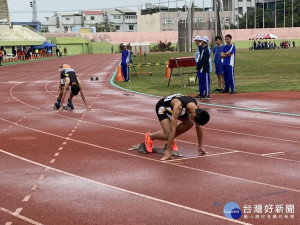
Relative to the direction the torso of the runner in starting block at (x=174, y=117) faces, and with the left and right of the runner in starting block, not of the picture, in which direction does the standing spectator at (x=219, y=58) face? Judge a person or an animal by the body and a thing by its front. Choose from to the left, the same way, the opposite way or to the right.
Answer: to the right

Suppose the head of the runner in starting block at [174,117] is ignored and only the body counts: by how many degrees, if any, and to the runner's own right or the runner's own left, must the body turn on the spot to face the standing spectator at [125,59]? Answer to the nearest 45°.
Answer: approximately 135° to the runner's own left

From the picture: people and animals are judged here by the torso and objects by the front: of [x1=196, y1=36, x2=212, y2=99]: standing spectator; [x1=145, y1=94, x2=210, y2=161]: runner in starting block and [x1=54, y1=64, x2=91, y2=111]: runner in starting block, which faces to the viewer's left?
the standing spectator

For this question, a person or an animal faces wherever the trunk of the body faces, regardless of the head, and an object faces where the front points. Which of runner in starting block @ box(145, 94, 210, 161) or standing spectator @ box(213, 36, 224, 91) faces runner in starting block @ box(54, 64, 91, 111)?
the standing spectator

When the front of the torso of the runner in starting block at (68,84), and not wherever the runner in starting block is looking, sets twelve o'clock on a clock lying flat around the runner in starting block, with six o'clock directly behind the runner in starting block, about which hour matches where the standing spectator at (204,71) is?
The standing spectator is roughly at 10 o'clock from the runner in starting block.

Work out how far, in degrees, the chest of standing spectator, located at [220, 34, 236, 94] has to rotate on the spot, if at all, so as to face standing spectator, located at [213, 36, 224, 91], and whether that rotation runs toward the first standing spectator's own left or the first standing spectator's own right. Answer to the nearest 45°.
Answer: approximately 90° to the first standing spectator's own right

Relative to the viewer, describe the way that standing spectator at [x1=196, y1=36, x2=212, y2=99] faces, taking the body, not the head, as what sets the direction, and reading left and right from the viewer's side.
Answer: facing to the left of the viewer

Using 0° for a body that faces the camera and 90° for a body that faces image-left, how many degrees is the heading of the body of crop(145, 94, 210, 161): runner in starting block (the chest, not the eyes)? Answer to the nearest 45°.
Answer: approximately 315°

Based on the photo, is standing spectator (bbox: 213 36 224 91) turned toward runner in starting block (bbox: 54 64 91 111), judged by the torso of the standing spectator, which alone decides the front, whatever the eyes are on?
yes

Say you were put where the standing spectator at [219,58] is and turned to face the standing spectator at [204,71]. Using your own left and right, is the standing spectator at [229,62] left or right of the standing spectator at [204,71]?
left

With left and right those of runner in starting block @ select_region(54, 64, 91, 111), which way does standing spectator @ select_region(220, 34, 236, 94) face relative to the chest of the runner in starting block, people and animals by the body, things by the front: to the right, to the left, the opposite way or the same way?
to the right
